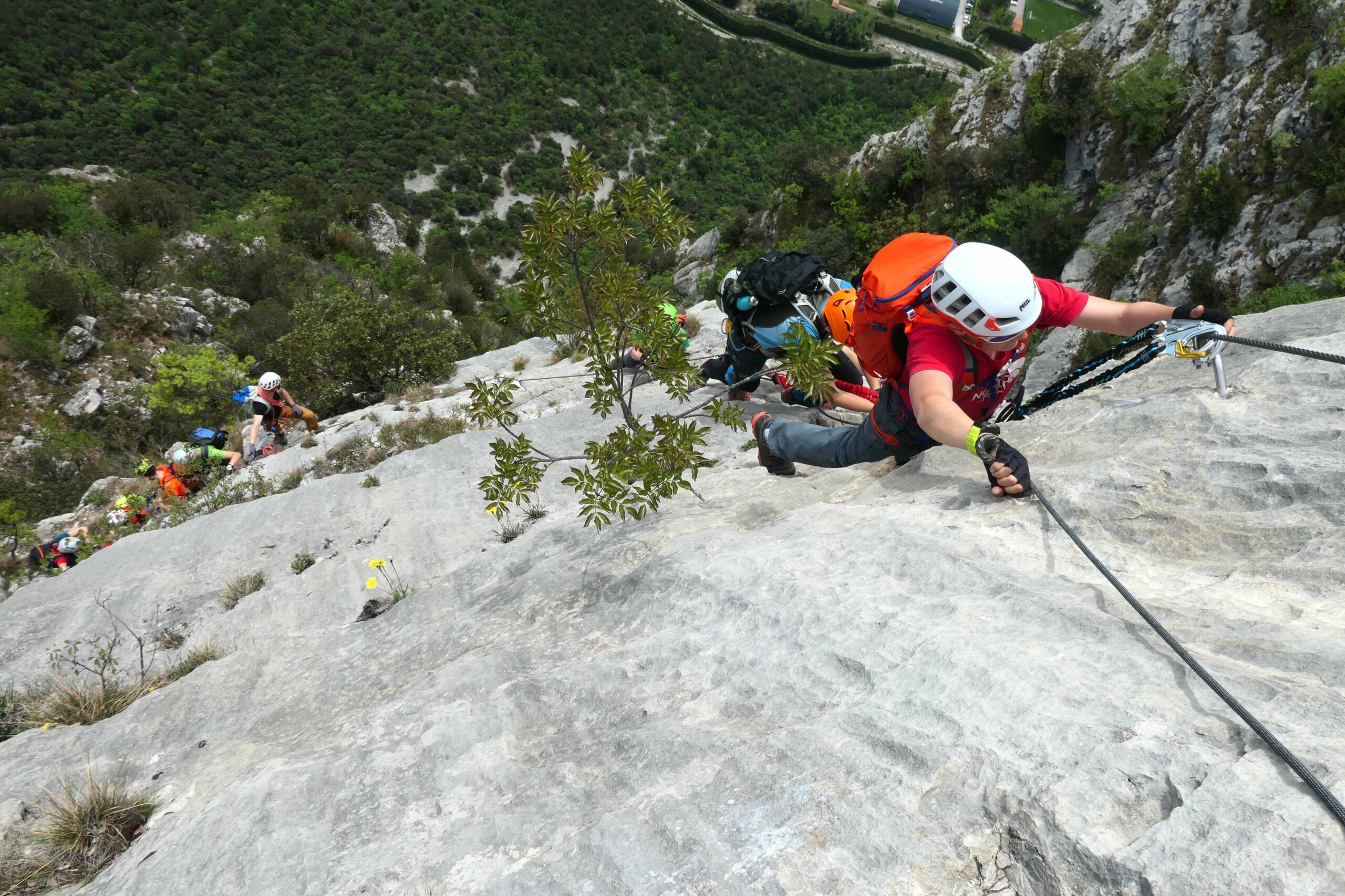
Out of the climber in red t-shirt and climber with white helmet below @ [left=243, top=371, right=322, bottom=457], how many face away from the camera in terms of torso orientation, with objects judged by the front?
0

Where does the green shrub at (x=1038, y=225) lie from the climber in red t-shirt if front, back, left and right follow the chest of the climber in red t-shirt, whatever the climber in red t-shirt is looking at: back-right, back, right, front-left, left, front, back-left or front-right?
back-left

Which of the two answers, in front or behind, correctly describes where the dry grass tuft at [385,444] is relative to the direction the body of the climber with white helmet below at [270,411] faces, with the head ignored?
in front

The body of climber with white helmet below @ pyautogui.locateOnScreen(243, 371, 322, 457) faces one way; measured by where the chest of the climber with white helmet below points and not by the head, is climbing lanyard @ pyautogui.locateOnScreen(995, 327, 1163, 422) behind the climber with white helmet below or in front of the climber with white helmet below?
in front

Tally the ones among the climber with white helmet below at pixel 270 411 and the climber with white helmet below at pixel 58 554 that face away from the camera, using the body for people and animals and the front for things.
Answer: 0

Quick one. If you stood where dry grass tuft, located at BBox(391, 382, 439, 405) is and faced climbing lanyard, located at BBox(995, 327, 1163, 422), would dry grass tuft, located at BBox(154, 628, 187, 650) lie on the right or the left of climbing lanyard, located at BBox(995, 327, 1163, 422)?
right

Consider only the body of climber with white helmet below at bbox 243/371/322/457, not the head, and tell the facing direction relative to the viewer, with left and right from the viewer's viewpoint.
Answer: facing the viewer and to the right of the viewer

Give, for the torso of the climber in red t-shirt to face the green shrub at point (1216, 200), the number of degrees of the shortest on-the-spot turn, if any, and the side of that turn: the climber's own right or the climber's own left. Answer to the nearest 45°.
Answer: approximately 135° to the climber's own left

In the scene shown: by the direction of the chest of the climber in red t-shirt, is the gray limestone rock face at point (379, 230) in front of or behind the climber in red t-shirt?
behind
